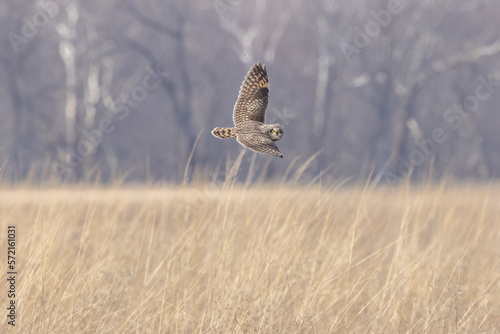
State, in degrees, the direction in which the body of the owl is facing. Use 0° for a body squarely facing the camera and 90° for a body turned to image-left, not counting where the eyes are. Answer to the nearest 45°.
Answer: approximately 270°
